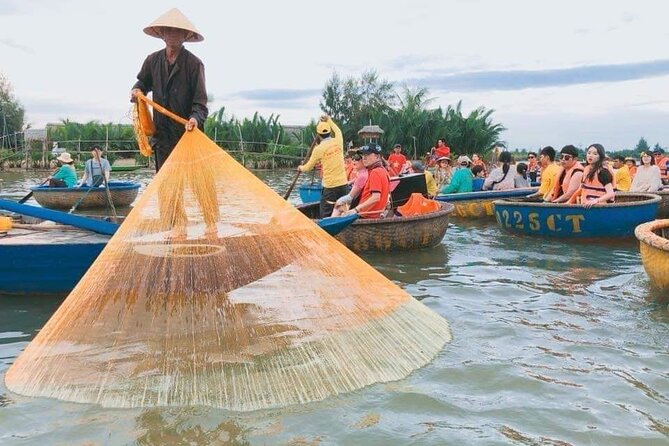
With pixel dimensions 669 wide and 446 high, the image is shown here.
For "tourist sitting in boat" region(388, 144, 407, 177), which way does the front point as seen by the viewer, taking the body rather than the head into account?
toward the camera

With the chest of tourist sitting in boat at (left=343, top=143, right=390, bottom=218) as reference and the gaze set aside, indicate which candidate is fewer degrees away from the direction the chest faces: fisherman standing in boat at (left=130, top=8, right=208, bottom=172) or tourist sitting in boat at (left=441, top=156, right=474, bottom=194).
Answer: the fisherman standing in boat

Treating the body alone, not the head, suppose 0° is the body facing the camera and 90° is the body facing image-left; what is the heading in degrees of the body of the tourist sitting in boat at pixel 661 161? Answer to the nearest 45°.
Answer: approximately 45°

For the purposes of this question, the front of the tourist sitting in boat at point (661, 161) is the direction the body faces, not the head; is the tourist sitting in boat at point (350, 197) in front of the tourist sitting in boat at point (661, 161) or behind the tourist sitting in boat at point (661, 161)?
in front

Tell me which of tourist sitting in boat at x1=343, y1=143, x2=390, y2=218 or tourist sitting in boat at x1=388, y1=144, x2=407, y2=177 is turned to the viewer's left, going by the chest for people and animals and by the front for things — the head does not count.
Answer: tourist sitting in boat at x1=343, y1=143, x2=390, y2=218

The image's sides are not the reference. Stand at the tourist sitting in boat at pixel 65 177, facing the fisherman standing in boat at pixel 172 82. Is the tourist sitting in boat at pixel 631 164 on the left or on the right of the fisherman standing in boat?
left

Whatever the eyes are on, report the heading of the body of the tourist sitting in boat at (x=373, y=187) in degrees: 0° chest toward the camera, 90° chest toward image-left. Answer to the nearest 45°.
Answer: approximately 90°

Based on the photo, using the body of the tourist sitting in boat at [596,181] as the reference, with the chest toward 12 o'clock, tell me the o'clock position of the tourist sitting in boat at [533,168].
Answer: the tourist sitting in boat at [533,168] is roughly at 4 o'clock from the tourist sitting in boat at [596,181].

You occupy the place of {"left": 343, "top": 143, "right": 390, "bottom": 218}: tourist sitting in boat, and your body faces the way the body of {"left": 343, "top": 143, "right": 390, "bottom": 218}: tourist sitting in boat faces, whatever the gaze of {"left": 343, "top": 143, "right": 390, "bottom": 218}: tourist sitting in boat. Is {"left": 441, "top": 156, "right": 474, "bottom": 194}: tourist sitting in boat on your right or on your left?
on your right

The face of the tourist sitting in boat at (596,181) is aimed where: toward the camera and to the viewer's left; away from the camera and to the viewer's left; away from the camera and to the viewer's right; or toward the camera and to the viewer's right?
toward the camera and to the viewer's left

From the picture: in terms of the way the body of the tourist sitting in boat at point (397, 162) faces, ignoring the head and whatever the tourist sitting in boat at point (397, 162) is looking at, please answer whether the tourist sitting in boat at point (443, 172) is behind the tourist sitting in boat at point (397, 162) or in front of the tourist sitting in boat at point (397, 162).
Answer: in front

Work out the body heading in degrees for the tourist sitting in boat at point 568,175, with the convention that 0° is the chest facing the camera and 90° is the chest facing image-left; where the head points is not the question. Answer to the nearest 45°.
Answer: approximately 45°

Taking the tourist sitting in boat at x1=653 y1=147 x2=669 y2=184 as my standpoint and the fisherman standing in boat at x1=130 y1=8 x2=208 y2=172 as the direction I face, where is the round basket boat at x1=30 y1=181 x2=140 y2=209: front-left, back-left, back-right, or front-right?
front-right
